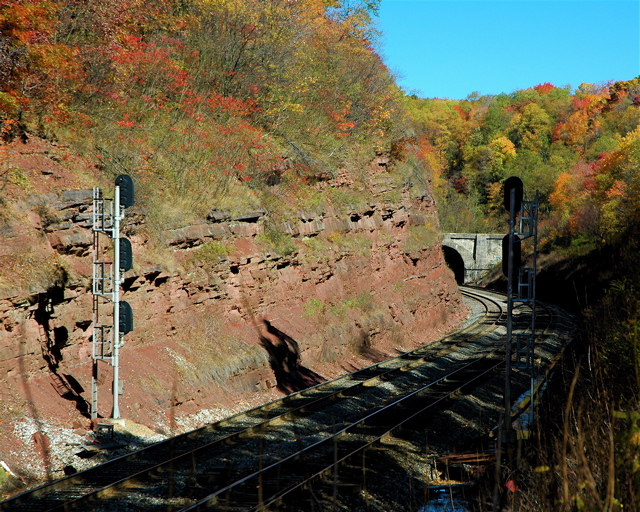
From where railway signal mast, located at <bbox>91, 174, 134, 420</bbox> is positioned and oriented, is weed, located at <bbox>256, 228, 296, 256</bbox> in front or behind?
in front

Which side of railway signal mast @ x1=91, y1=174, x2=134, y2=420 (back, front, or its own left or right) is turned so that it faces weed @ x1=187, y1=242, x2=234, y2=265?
front

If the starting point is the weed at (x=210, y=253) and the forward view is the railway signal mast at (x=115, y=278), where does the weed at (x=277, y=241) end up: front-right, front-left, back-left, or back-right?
back-left

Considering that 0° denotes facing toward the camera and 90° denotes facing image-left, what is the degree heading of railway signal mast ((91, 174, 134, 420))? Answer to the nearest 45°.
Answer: approximately 225°

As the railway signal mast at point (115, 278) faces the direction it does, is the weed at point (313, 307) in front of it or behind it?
in front

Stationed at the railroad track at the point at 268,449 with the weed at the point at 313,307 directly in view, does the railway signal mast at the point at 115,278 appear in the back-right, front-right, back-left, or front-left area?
front-left

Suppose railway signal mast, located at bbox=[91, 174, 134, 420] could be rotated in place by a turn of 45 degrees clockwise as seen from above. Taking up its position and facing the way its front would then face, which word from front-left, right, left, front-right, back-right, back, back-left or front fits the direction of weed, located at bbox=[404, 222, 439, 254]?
front-left
